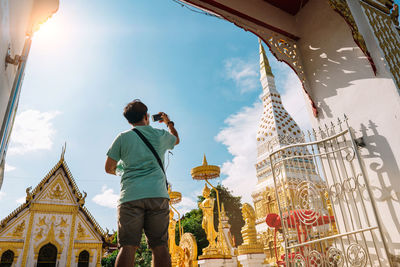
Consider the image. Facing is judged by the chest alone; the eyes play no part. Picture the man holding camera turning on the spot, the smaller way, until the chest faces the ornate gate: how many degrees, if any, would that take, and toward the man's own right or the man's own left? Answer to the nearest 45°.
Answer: approximately 45° to the man's own right

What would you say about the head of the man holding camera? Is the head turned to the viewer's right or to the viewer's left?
to the viewer's right

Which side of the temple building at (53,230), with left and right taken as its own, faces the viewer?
front

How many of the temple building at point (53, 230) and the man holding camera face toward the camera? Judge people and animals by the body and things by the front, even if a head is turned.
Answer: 1

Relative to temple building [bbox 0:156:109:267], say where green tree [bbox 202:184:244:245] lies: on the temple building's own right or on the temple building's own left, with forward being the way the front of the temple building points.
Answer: on the temple building's own left

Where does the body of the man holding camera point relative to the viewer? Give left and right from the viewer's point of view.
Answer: facing away from the viewer

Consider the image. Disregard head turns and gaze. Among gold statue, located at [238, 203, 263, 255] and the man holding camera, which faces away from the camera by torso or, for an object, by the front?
the man holding camera

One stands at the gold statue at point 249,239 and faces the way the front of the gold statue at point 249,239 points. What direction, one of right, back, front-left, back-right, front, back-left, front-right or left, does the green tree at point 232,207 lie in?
back-right

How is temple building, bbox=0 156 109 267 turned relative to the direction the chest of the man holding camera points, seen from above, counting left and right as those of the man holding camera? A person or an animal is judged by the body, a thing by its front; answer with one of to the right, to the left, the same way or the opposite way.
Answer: the opposite way

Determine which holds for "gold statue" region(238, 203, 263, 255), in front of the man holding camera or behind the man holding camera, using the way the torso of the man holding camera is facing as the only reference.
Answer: in front

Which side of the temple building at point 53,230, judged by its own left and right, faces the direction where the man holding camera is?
front

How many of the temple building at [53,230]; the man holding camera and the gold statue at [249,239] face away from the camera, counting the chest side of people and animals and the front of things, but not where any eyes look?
1

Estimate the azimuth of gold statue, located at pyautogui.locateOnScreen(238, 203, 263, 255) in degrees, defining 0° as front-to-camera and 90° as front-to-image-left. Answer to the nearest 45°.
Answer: approximately 45°

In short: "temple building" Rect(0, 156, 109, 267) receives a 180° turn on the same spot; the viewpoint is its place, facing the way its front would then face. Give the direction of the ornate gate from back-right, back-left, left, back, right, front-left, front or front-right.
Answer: back
